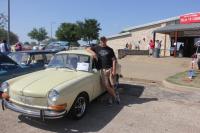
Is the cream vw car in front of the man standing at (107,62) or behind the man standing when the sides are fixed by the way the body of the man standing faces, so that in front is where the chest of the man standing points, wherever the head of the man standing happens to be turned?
in front

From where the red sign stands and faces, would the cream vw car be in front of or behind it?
in front

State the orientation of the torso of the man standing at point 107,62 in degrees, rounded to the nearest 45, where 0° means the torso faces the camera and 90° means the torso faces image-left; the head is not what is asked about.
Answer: approximately 0°
